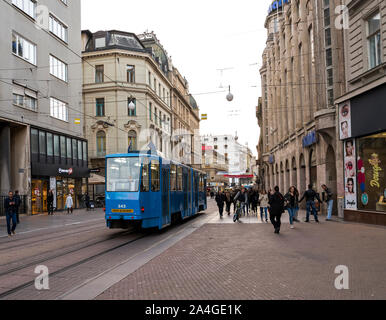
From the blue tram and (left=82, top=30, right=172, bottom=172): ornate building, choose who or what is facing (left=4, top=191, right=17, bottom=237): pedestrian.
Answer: the ornate building

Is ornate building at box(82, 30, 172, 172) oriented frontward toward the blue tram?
yes

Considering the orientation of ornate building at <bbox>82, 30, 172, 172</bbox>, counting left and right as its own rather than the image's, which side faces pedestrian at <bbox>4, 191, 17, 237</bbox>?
front

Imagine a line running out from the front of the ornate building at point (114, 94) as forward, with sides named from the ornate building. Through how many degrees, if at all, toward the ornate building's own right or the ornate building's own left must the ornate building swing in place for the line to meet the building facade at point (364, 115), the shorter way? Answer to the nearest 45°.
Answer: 0° — it already faces it

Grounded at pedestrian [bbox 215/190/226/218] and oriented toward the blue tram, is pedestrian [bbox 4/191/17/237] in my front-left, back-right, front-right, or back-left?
front-left

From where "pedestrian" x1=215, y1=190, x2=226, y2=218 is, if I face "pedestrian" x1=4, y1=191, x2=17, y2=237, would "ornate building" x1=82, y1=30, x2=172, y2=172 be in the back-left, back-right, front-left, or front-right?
back-right

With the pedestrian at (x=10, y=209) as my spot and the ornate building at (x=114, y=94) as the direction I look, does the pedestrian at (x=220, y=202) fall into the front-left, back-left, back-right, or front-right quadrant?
front-right

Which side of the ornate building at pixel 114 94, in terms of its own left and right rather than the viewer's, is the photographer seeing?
front
